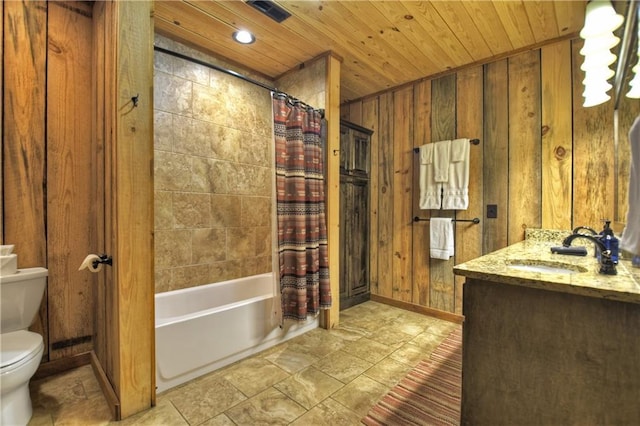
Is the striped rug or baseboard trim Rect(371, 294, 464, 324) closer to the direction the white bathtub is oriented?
the striped rug

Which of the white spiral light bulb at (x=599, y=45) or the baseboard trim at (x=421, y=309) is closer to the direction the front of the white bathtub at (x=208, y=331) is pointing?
the white spiral light bulb

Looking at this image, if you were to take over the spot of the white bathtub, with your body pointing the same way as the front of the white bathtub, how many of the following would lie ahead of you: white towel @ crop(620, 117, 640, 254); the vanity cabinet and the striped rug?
3

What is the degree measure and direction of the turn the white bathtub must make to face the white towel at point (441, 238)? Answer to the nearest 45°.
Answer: approximately 45° to its left

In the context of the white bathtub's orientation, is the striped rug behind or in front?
in front

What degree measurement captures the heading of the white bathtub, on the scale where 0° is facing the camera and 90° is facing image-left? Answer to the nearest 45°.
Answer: approximately 315°

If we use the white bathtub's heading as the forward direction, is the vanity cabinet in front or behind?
in front

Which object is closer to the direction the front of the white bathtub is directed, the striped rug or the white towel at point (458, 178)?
the striped rug

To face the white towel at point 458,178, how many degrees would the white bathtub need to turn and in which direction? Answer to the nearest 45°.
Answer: approximately 45° to its left

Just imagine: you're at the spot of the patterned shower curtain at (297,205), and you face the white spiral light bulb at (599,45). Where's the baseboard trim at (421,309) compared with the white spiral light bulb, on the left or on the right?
left

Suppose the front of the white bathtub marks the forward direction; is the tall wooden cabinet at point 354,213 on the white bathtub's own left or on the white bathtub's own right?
on the white bathtub's own left

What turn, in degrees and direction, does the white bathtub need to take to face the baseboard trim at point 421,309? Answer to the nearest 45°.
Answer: approximately 45° to its left
